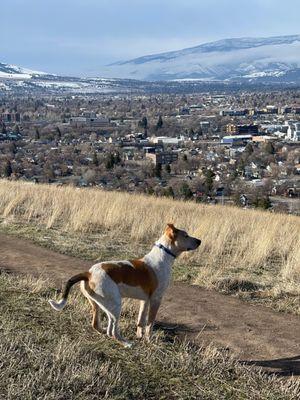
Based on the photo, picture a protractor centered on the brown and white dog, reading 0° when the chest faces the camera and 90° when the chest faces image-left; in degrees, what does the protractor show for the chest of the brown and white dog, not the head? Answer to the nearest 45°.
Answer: approximately 270°

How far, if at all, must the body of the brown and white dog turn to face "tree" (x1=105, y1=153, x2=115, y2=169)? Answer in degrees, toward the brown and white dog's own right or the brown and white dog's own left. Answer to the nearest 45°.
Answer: approximately 90° to the brown and white dog's own left
